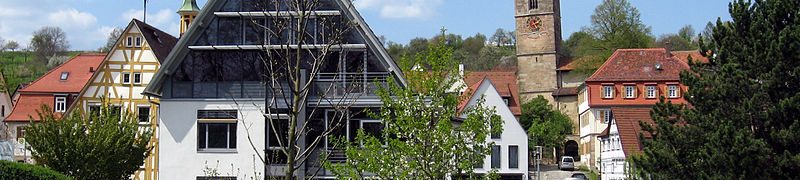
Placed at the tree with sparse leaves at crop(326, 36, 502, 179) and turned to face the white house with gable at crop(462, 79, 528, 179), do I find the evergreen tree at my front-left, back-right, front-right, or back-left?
front-right

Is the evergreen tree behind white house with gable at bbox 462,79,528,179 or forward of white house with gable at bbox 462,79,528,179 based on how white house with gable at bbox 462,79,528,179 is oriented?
forward

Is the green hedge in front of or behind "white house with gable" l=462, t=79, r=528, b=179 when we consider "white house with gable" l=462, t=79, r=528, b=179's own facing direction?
in front

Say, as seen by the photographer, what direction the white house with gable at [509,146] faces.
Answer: facing the viewer

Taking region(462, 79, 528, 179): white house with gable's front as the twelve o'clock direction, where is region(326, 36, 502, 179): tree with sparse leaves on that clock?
The tree with sparse leaves is roughly at 12 o'clock from the white house with gable.

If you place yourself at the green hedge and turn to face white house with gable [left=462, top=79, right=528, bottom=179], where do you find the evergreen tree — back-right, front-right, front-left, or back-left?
front-right

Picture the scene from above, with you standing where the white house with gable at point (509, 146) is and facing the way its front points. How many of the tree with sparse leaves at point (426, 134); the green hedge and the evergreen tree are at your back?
0
